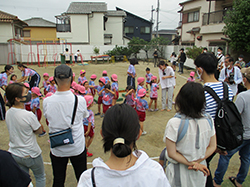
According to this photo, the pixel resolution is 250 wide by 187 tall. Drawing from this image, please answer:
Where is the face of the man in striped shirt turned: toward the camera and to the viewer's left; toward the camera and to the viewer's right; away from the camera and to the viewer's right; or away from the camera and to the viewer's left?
away from the camera and to the viewer's left

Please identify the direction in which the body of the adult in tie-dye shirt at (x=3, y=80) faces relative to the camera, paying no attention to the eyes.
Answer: to the viewer's right

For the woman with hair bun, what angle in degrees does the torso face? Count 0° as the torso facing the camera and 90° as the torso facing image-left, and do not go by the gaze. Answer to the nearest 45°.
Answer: approximately 180°

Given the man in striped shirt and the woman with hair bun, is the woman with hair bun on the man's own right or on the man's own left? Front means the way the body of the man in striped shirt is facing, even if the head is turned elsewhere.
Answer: on the man's own left

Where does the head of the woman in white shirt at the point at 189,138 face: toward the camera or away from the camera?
away from the camera

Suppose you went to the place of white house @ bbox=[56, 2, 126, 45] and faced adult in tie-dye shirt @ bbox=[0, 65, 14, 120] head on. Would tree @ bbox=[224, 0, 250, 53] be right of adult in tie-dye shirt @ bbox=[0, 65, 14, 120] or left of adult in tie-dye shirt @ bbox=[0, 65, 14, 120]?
left

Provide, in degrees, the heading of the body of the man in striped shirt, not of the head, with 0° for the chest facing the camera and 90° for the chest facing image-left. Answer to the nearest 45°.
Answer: approximately 135°

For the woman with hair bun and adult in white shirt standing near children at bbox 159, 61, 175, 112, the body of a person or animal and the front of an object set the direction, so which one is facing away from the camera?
the woman with hair bun

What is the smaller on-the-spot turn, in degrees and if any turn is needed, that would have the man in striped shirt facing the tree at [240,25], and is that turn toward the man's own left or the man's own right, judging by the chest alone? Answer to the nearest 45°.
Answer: approximately 45° to the man's own right

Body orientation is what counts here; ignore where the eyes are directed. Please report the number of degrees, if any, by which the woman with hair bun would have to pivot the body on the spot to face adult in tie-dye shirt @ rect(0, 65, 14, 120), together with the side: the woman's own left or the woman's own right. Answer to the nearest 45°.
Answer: approximately 45° to the woman's own left

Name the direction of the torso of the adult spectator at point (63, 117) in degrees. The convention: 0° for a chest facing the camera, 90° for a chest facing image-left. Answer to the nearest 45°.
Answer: approximately 180°
